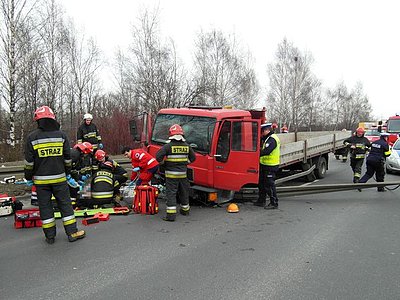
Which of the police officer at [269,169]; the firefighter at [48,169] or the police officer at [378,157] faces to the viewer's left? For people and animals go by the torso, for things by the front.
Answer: the police officer at [269,169]

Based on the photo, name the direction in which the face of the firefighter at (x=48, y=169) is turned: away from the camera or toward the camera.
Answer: away from the camera

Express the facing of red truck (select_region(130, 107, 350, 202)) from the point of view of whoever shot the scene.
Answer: facing the viewer and to the left of the viewer

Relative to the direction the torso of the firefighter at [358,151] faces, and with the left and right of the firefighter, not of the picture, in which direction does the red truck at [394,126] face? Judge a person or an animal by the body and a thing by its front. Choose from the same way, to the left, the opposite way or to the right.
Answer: the same way

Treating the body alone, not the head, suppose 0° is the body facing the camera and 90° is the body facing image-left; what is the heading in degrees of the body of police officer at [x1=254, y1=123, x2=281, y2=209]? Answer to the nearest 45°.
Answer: approximately 90°

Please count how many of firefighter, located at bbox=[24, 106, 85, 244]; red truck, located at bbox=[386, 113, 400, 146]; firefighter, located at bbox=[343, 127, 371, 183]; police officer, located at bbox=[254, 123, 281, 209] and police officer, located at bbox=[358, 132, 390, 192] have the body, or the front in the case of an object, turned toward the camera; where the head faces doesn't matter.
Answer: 2

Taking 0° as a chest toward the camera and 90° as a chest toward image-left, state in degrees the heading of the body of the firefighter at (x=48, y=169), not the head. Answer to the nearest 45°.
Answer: approximately 180°

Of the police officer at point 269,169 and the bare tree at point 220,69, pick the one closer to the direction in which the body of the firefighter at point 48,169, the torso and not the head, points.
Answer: the bare tree

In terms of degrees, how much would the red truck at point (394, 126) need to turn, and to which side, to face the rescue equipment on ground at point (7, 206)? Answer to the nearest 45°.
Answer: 0° — it already faces it

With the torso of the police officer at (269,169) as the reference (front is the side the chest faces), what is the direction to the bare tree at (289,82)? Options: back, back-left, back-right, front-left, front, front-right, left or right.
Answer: right

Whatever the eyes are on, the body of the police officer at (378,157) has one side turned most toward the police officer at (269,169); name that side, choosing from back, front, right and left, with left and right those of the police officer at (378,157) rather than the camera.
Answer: back

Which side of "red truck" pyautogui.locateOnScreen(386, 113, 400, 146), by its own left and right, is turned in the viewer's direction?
front

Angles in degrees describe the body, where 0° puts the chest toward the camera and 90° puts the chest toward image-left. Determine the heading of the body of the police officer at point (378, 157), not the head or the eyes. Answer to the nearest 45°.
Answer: approximately 225°

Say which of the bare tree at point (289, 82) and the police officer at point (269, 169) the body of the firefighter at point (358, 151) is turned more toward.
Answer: the police officer

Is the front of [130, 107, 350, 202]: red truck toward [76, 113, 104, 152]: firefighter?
no

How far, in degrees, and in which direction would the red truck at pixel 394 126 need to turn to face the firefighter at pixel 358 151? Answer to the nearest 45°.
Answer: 0° — it already faces them

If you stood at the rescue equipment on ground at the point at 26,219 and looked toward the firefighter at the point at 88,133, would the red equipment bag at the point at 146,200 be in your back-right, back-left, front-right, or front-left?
front-right

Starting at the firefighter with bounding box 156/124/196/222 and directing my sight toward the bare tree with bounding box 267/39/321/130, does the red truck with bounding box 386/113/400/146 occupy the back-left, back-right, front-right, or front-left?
front-right

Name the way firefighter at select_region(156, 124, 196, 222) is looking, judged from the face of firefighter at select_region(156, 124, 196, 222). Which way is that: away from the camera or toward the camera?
away from the camera

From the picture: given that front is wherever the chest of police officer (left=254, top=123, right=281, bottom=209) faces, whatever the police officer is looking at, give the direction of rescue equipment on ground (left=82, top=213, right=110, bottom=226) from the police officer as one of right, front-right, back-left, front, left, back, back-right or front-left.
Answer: front-left

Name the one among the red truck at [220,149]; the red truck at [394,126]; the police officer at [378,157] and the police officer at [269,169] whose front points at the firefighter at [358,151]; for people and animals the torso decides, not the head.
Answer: the red truck at [394,126]
